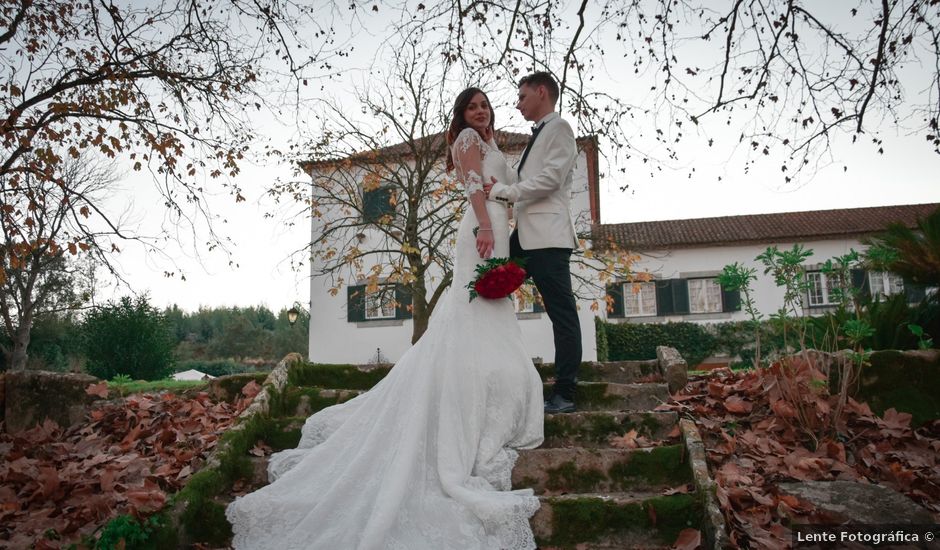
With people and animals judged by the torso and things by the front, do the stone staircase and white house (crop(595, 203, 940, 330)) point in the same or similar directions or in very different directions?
same or similar directions

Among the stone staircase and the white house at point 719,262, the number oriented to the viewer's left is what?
0

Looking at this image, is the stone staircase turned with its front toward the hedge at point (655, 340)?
no

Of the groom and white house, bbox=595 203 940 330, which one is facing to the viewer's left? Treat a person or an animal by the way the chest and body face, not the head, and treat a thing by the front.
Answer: the groom

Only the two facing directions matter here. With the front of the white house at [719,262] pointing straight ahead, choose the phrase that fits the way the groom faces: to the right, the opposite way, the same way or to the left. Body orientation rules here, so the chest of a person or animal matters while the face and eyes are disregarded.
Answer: to the right

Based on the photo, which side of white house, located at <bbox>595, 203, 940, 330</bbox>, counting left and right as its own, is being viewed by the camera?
front

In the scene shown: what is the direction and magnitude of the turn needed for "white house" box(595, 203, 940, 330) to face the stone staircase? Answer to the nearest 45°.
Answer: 0° — it already faces it

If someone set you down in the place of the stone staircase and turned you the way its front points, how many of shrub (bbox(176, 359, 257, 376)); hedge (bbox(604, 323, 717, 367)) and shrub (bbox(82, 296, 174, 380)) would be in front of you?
0

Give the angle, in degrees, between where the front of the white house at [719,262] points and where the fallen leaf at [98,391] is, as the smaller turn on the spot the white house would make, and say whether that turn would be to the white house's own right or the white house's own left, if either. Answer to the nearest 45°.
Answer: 0° — it already faces it

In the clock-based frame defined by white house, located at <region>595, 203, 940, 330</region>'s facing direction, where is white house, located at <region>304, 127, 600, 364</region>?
white house, located at <region>304, 127, 600, 364</region> is roughly at 2 o'clock from white house, located at <region>595, 203, 940, 330</region>.

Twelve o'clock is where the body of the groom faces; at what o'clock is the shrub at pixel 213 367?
The shrub is roughly at 2 o'clock from the groom.

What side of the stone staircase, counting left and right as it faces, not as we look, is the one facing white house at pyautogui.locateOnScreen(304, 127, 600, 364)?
back

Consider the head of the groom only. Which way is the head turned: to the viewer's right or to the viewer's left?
to the viewer's left

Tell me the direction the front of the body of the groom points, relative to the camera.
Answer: to the viewer's left
